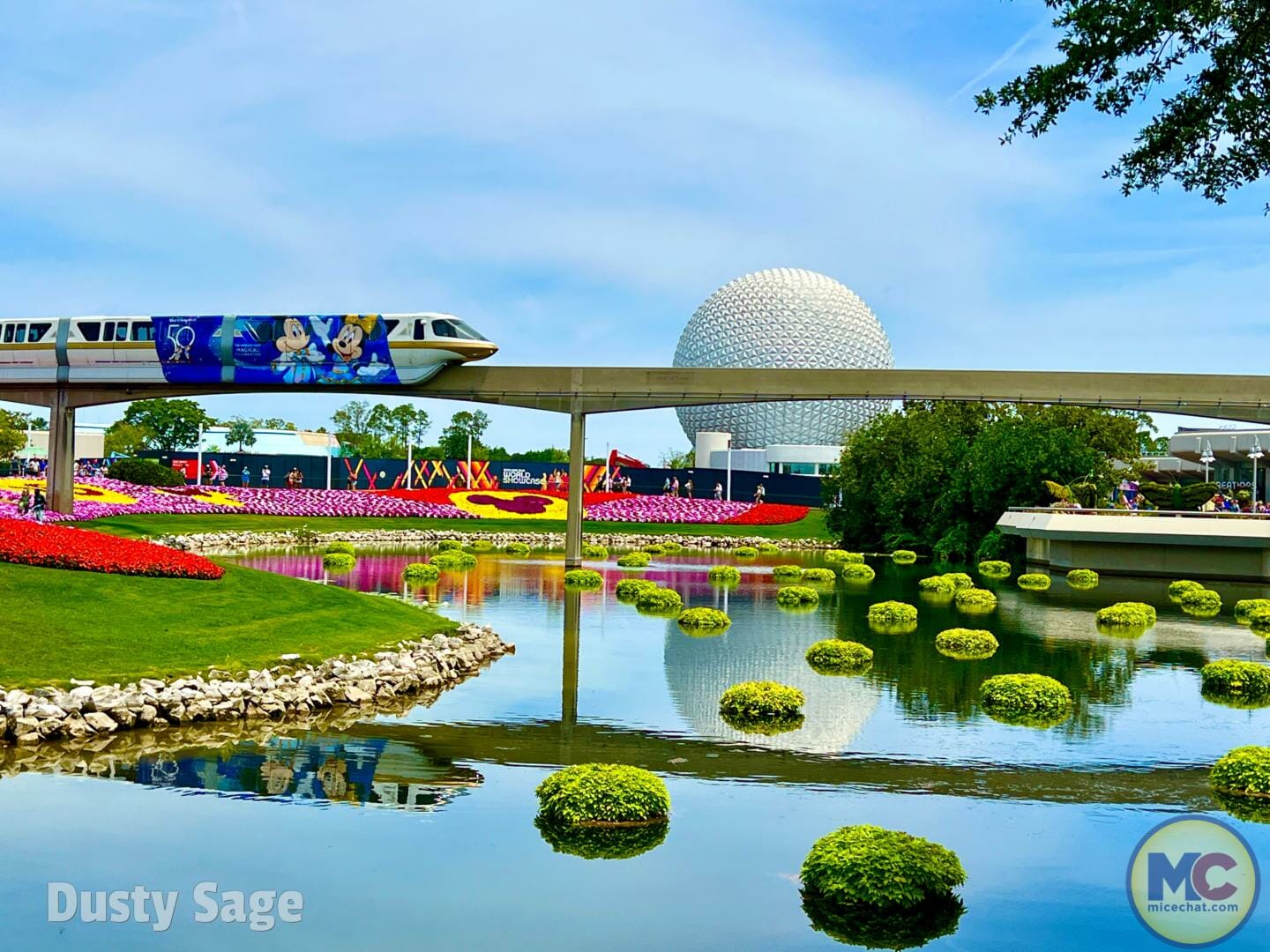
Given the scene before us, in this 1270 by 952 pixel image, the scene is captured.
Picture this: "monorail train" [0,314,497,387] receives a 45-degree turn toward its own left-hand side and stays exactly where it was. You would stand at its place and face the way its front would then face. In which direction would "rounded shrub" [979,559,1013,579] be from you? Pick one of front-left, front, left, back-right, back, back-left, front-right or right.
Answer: front-right

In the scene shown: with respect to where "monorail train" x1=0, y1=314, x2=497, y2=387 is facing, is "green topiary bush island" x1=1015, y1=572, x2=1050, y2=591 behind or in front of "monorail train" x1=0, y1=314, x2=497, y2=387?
in front

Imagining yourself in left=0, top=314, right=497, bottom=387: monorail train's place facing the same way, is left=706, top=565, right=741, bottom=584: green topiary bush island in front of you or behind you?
in front

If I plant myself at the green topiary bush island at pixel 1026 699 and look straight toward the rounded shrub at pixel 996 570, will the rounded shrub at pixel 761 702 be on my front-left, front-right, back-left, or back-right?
back-left

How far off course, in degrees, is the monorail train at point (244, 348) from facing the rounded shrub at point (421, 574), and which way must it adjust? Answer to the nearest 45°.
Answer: approximately 45° to its right

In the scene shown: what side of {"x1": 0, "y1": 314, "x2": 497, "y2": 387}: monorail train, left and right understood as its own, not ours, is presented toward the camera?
right

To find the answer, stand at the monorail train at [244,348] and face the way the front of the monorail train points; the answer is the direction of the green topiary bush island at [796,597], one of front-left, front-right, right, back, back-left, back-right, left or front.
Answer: front-right

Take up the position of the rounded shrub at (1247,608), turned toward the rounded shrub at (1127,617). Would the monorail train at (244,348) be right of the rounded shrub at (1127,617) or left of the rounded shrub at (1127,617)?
right

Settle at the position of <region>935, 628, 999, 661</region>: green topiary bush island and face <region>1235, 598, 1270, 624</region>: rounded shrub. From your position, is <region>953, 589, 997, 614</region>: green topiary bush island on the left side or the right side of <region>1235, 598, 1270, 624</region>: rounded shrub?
left

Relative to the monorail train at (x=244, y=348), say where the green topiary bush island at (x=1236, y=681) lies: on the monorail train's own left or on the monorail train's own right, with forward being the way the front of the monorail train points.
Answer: on the monorail train's own right

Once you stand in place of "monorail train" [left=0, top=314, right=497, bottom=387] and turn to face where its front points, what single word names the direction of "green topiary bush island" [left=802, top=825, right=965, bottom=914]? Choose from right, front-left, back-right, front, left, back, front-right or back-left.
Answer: right

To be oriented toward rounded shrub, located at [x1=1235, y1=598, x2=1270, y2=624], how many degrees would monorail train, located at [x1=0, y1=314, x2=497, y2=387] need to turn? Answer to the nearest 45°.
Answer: approximately 45° to its right
